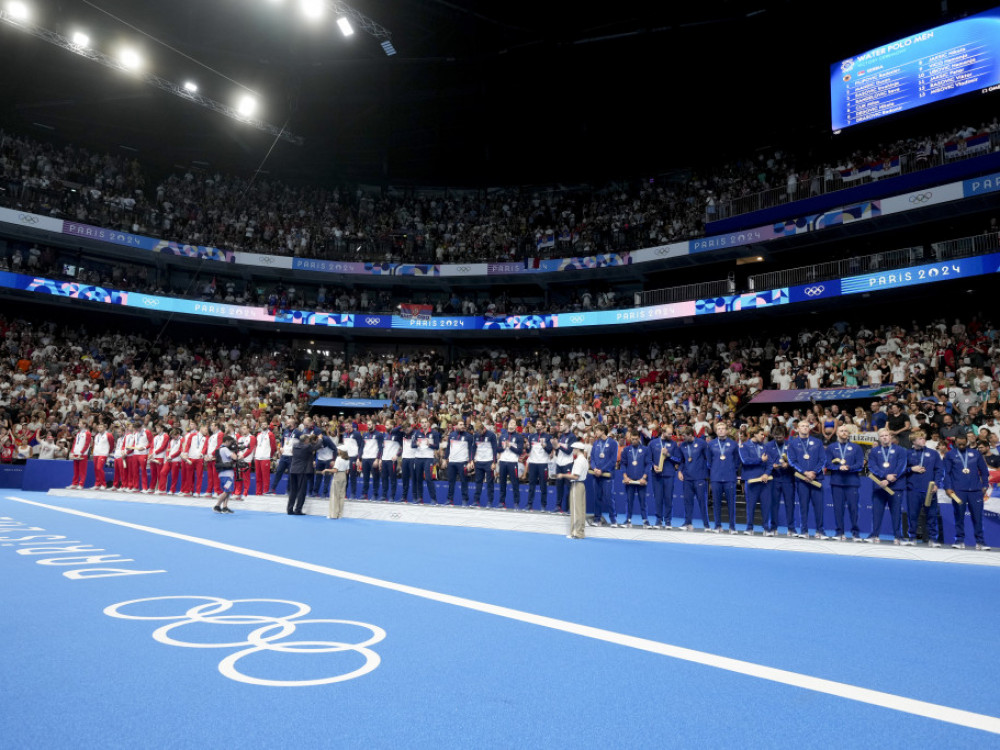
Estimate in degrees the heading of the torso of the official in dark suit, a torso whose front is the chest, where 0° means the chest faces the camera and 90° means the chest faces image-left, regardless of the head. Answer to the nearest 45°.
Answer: approximately 225°

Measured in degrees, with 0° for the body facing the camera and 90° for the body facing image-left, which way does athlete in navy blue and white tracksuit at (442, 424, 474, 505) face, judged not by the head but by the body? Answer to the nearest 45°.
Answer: approximately 0°

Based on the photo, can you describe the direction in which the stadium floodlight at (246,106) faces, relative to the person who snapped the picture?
facing the viewer

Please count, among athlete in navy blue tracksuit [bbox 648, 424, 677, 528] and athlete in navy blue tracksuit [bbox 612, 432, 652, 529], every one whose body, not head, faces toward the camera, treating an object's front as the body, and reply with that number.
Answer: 2

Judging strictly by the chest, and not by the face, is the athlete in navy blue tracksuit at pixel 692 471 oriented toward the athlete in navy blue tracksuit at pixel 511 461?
no

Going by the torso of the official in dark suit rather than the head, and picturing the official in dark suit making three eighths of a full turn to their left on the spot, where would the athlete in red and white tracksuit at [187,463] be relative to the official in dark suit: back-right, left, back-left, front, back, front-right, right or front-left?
front-right

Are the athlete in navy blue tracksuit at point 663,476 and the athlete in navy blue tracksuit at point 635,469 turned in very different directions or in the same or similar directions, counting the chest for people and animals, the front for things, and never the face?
same or similar directions

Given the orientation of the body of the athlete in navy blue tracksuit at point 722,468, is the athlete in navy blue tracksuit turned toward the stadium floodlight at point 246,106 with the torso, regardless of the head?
no

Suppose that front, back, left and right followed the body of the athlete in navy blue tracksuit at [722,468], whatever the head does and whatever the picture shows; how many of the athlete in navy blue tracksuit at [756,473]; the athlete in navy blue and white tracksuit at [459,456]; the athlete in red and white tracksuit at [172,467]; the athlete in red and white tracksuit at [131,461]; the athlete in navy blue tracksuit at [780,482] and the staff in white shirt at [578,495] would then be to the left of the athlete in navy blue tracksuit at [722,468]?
2

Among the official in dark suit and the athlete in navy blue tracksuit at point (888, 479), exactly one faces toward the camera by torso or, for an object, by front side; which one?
the athlete in navy blue tracksuit

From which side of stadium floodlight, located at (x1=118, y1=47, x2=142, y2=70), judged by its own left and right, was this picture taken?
front

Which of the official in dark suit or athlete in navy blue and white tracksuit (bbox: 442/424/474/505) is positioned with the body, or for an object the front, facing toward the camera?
the athlete in navy blue and white tracksuit

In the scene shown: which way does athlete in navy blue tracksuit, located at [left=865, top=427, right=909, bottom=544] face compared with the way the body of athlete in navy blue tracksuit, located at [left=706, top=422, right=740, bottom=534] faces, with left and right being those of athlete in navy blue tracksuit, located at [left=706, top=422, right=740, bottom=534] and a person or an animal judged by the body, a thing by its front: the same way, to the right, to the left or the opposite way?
the same way

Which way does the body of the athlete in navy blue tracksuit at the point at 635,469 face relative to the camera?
toward the camera

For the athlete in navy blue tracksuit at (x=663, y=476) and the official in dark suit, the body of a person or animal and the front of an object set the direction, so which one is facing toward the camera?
the athlete in navy blue tracksuit
